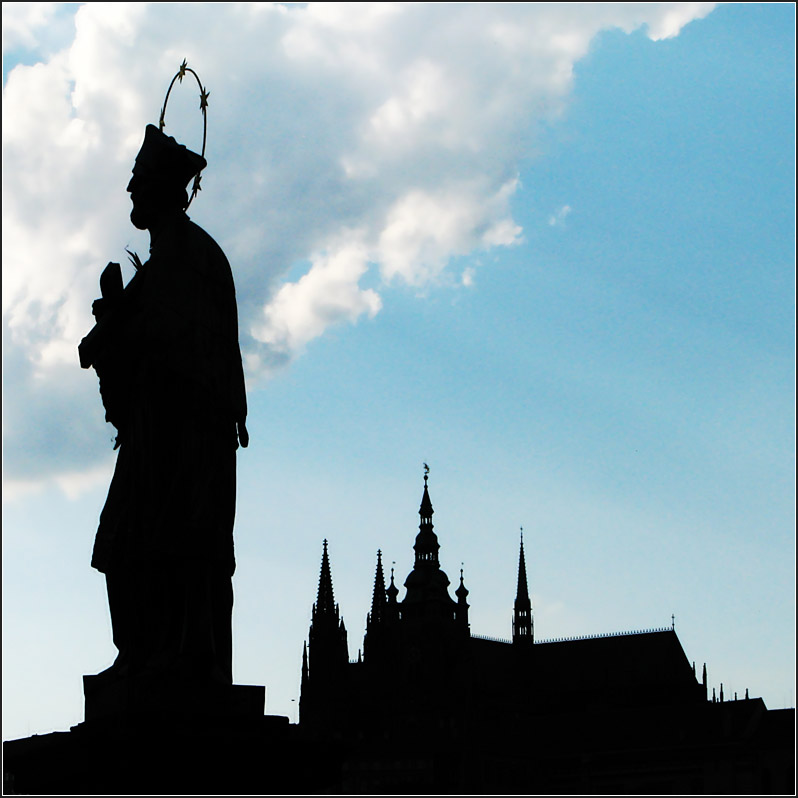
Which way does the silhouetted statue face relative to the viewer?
to the viewer's left
